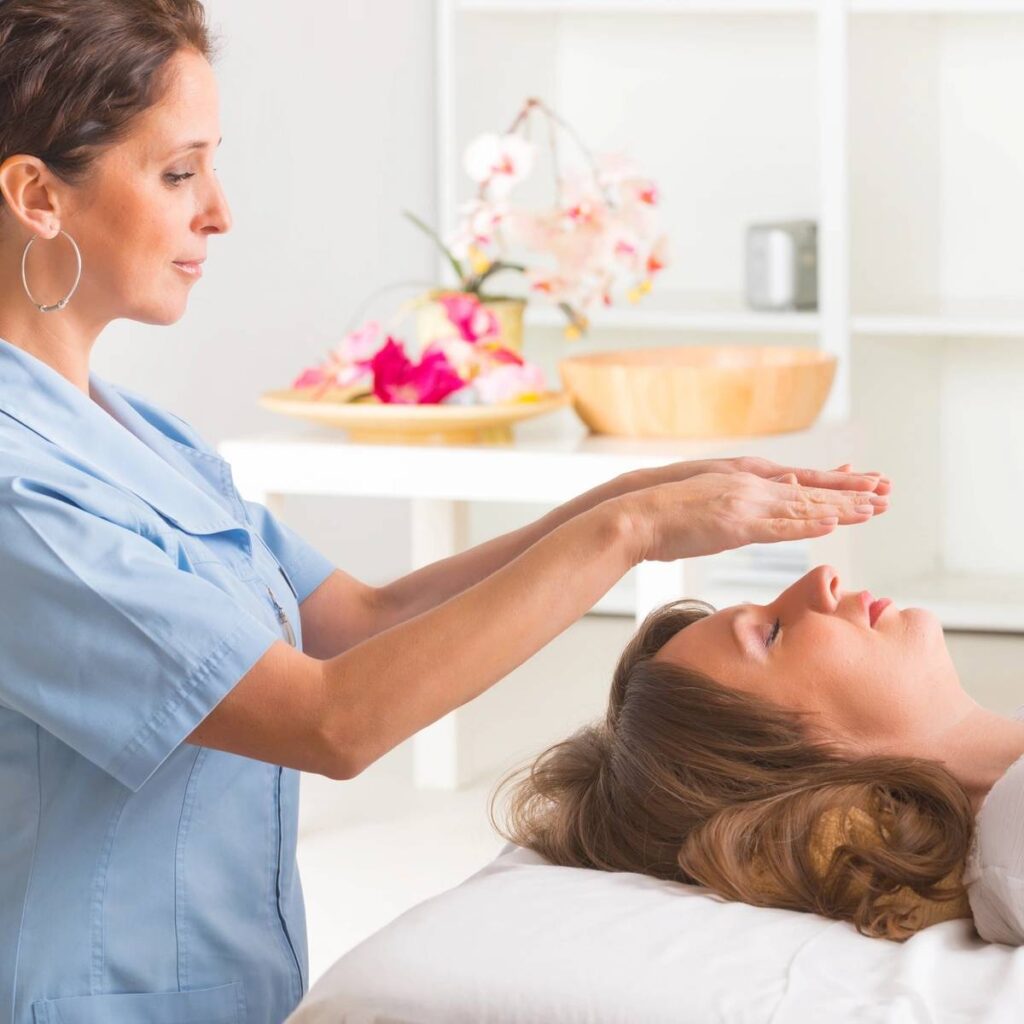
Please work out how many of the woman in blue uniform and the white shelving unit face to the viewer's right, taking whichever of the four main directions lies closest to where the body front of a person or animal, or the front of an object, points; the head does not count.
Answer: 1

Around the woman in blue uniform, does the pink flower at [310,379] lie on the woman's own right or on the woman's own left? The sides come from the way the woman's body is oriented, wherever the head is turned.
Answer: on the woman's own left

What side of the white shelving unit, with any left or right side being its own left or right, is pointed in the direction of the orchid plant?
front

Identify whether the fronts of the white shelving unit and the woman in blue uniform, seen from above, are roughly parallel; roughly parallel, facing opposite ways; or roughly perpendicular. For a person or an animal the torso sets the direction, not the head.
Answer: roughly perpendicular

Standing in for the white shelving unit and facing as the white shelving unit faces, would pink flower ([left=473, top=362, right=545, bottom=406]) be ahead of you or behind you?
ahead

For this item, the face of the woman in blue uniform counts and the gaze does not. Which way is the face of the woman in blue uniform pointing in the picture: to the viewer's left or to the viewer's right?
to the viewer's right

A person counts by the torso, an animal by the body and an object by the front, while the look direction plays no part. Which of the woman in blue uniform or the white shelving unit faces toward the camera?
the white shelving unit

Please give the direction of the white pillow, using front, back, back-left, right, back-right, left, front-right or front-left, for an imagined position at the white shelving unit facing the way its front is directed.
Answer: front

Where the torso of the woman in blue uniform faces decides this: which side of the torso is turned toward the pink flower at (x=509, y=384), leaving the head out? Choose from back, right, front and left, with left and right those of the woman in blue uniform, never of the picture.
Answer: left

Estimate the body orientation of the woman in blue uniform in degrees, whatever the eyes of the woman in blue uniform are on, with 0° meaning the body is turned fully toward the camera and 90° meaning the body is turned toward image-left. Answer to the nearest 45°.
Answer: approximately 270°
